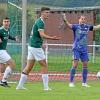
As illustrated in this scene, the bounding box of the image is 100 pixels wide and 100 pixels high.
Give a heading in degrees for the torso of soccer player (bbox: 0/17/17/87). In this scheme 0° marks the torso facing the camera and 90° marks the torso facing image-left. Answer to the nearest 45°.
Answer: approximately 315°

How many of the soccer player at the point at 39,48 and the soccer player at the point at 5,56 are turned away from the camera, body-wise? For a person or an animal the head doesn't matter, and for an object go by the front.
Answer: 0

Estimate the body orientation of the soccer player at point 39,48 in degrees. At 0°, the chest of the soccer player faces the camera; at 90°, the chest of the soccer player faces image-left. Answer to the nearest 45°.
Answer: approximately 270°

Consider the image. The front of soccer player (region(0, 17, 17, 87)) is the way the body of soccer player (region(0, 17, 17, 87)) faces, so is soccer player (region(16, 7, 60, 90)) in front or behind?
in front
